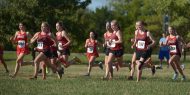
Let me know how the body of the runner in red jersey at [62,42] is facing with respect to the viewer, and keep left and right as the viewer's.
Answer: facing the viewer and to the left of the viewer

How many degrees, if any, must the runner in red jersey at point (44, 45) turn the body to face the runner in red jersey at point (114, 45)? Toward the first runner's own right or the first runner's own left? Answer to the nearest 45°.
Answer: approximately 135° to the first runner's own left

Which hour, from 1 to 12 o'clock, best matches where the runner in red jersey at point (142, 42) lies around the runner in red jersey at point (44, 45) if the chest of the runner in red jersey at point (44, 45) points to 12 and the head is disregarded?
the runner in red jersey at point (142, 42) is roughly at 8 o'clock from the runner in red jersey at point (44, 45).

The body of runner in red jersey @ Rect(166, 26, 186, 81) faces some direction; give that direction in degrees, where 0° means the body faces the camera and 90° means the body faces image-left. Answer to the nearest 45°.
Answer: approximately 45°

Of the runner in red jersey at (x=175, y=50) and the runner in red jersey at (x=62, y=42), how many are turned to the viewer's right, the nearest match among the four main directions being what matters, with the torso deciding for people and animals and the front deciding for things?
0

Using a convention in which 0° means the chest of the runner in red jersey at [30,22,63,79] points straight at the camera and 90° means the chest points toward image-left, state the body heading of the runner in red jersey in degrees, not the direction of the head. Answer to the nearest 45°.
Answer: approximately 45°

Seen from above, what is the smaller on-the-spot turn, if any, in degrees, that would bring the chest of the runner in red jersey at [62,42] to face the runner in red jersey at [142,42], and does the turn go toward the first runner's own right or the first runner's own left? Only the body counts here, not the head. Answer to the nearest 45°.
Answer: approximately 90° to the first runner's own left

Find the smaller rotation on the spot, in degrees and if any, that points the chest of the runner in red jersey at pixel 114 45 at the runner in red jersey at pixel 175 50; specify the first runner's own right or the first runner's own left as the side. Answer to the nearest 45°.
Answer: approximately 135° to the first runner's own left
